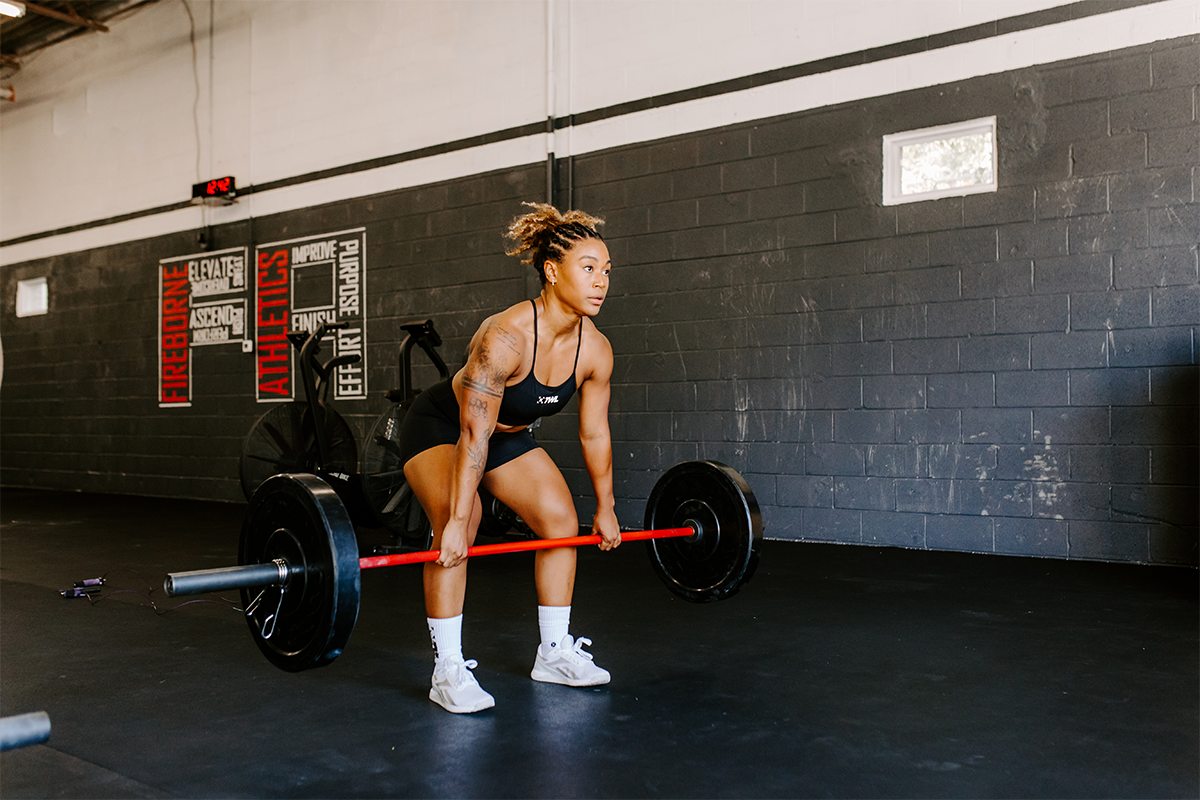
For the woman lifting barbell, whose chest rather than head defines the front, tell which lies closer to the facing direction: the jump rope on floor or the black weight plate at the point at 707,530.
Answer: the black weight plate

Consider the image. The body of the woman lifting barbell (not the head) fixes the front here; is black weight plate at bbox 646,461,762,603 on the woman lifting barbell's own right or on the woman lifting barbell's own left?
on the woman lifting barbell's own left

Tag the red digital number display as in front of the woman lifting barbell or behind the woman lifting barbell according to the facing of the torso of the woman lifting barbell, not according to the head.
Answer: behind

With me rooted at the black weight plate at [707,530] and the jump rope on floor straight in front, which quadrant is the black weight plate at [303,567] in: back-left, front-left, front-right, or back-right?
front-left

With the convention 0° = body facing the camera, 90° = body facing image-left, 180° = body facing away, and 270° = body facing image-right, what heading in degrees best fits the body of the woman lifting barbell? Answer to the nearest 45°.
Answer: approximately 315°

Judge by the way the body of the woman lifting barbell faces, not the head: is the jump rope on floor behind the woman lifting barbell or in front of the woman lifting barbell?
behind

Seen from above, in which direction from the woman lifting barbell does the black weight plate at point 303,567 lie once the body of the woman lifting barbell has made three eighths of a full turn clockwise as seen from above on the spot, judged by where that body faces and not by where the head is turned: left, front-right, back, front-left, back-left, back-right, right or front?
front-left

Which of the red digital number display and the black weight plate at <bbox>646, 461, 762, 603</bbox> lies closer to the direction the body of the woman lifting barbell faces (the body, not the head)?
the black weight plate

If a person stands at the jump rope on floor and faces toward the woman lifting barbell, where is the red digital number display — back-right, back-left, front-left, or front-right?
back-left
